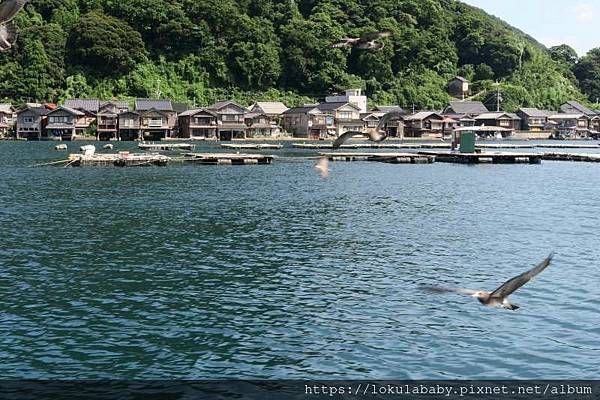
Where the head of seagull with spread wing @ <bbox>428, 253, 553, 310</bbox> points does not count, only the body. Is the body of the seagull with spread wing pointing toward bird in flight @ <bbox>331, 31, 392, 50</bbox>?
no
